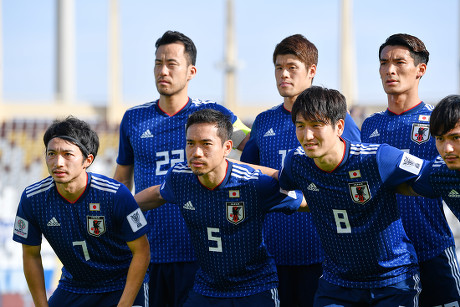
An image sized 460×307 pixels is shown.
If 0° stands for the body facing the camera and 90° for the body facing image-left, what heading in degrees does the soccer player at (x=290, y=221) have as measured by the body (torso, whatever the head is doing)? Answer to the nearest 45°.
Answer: approximately 45°

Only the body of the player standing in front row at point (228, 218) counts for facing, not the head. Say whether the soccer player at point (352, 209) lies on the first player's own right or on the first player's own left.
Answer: on the first player's own left

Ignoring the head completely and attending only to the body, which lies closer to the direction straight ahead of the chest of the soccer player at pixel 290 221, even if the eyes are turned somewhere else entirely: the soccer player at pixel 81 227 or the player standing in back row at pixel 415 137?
the soccer player

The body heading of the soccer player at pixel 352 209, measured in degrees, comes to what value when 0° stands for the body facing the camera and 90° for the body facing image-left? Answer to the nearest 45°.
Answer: approximately 45°

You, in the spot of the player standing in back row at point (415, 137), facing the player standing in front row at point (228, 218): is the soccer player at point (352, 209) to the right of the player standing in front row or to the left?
left

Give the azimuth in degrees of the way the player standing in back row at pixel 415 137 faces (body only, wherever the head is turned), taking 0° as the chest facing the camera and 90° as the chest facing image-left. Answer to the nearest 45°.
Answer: approximately 45°

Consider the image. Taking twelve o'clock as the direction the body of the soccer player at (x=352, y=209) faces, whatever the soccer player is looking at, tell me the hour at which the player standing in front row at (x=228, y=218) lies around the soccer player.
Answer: The player standing in front row is roughly at 2 o'clock from the soccer player.
